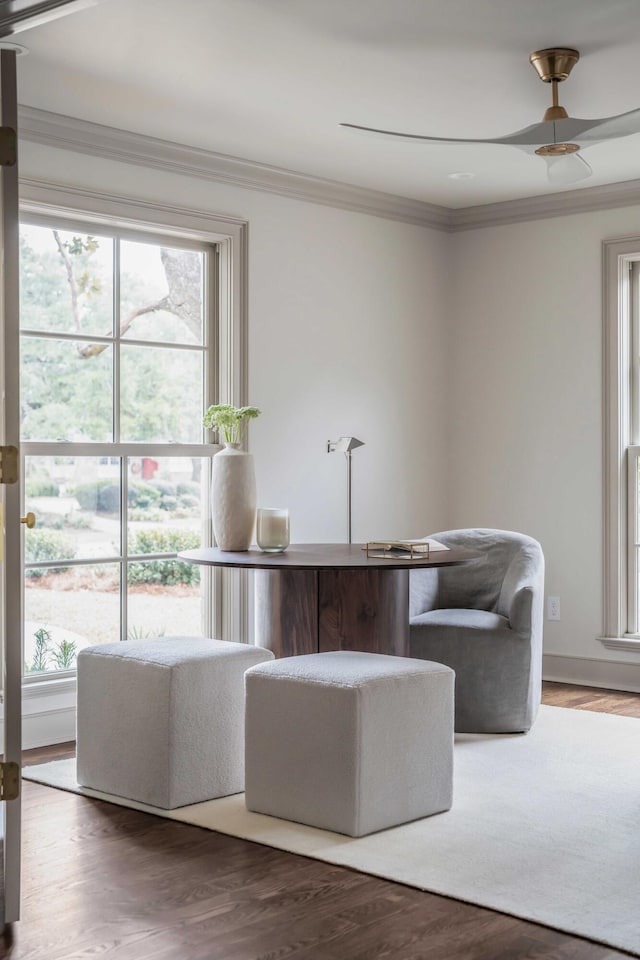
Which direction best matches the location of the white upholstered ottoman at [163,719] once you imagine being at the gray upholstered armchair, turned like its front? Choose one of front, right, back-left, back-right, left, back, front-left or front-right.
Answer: front

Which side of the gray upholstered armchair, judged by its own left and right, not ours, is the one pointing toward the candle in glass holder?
front

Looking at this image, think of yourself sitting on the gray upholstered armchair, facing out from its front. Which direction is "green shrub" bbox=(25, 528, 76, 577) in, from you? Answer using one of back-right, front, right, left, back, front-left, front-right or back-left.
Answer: front-right

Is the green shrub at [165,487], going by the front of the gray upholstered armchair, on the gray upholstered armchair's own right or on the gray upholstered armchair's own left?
on the gray upholstered armchair's own right

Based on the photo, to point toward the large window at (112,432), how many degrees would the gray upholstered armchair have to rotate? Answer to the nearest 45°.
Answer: approximately 45° to its right

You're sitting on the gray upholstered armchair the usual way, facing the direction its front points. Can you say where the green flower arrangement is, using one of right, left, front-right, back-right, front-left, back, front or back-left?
front-right

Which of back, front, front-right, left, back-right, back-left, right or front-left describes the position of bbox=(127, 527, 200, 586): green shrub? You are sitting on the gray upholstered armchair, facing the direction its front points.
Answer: front-right

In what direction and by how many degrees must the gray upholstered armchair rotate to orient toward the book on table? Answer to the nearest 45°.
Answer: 0° — it already faces it

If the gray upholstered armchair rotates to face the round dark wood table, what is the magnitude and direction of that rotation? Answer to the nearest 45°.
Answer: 0° — it already faces it

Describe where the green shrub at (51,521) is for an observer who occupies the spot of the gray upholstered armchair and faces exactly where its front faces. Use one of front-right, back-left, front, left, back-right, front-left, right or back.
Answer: front-right

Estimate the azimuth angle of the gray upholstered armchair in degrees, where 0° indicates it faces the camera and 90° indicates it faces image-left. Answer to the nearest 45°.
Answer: approximately 45°

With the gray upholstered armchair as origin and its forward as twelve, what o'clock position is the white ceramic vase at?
The white ceramic vase is roughly at 1 o'clock from the gray upholstered armchair.

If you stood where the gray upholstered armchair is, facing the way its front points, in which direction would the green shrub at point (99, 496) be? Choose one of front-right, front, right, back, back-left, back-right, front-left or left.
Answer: front-right

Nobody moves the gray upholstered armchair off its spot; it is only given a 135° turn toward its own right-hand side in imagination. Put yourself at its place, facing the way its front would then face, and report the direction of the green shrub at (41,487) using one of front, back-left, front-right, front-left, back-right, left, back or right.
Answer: left
